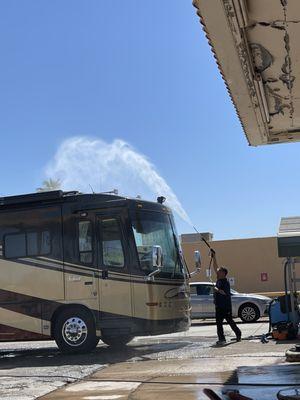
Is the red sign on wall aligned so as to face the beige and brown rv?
yes

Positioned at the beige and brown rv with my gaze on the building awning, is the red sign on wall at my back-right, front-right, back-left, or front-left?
back-left

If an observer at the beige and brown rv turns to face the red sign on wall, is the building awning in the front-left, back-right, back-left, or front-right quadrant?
back-right

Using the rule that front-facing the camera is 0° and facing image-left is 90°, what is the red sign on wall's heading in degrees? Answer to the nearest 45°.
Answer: approximately 0°

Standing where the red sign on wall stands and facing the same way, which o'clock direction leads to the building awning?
The building awning is roughly at 12 o'clock from the red sign on wall.
